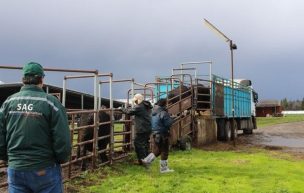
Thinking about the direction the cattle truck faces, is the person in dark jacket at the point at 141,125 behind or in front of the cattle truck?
behind

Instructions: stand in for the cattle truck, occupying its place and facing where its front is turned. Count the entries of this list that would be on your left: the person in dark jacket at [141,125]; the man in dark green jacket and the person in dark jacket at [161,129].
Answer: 0

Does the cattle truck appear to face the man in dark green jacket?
no

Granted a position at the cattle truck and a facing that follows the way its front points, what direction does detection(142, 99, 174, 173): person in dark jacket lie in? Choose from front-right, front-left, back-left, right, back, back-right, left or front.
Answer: back-right

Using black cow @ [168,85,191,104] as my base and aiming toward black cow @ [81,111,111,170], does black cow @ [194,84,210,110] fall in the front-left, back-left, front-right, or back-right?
back-left

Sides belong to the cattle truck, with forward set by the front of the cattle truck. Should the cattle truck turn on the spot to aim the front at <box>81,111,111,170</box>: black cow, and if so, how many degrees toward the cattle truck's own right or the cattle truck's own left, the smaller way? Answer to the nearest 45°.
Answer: approximately 135° to the cattle truck's own right

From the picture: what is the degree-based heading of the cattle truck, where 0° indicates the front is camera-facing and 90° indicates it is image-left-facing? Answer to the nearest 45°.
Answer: approximately 225°
